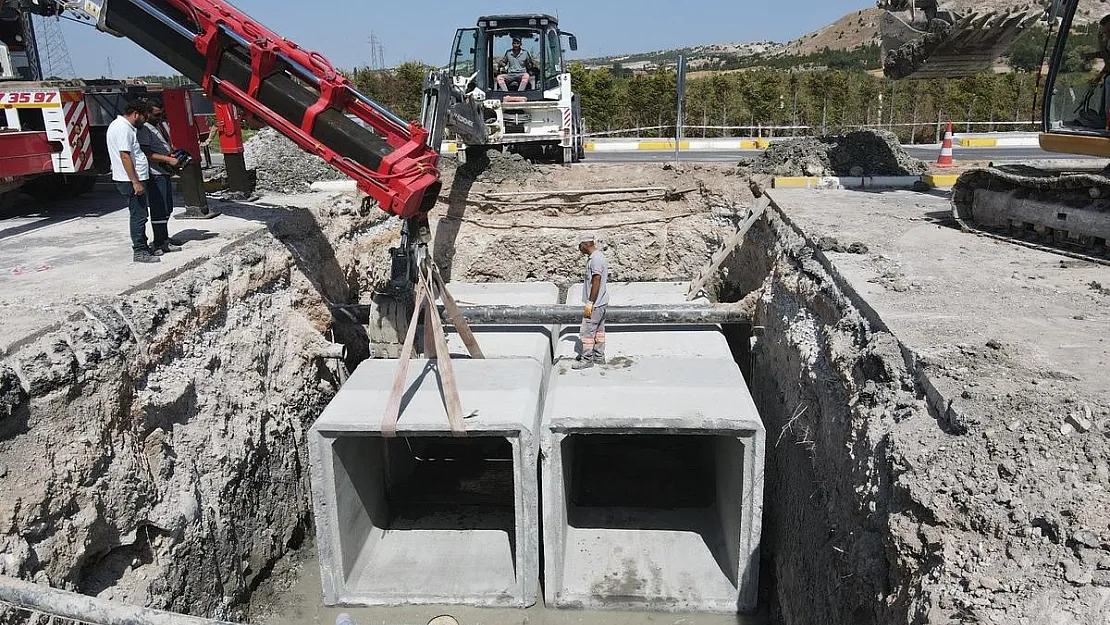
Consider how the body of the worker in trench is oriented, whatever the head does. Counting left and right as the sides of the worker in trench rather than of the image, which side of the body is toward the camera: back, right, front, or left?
left

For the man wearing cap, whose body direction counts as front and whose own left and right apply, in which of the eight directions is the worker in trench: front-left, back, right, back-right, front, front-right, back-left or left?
front

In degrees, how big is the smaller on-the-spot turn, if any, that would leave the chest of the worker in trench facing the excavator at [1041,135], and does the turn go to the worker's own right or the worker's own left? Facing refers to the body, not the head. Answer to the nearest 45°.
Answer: approximately 180°

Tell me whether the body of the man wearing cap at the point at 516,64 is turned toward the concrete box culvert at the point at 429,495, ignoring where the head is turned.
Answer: yes

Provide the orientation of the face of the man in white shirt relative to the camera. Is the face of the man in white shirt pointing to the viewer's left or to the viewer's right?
to the viewer's right

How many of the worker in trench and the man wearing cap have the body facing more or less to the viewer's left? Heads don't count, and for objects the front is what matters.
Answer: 1

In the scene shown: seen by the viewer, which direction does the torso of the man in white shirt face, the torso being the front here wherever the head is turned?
to the viewer's right

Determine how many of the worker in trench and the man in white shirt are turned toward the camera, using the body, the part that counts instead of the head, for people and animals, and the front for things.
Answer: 0

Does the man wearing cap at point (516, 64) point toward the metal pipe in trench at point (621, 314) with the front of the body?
yes

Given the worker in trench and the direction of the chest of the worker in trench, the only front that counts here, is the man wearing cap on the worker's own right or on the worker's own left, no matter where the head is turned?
on the worker's own right

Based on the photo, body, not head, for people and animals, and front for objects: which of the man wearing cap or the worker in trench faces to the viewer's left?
the worker in trench
